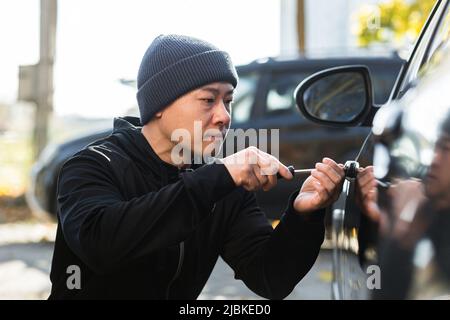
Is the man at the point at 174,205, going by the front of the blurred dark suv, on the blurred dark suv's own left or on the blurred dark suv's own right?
on the blurred dark suv's own left

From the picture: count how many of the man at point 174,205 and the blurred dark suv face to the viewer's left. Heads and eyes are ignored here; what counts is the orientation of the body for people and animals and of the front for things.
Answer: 1

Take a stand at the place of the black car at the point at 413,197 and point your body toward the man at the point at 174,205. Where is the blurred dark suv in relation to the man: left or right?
right

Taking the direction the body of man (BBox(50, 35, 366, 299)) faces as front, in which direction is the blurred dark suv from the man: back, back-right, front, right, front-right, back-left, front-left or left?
back-left

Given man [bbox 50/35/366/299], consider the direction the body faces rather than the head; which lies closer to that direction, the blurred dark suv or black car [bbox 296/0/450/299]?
the black car

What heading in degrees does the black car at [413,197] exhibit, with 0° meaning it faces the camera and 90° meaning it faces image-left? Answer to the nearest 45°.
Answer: approximately 135°

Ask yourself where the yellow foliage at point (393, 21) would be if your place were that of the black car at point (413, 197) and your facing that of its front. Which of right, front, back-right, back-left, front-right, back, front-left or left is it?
front-right

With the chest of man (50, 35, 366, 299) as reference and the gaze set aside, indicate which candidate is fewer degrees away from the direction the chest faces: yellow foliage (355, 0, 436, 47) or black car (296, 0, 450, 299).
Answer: the black car

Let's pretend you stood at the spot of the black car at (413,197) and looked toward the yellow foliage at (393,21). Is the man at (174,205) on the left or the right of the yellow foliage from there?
left

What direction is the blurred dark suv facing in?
to the viewer's left

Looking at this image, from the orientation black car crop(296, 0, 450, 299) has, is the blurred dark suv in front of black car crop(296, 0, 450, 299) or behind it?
in front
